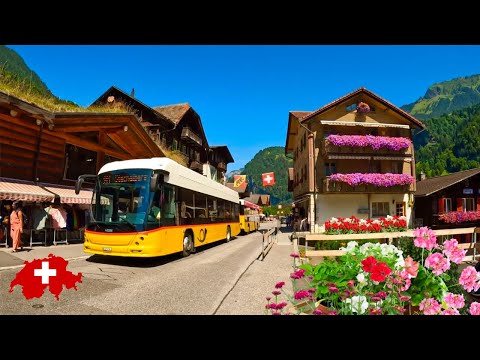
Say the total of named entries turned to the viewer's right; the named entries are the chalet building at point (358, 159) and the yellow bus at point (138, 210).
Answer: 0

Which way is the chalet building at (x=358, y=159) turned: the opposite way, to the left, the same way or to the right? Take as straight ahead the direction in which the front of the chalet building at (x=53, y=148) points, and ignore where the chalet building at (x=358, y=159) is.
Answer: to the right

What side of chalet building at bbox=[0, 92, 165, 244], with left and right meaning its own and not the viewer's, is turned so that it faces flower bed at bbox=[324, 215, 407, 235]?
front

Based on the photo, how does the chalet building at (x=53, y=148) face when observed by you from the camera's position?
facing the viewer and to the right of the viewer

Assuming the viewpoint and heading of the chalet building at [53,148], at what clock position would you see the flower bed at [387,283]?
The flower bed is roughly at 1 o'clock from the chalet building.

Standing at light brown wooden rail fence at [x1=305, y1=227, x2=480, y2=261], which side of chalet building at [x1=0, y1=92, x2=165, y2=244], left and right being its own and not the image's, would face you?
front

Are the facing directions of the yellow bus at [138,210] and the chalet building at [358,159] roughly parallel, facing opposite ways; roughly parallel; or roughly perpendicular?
roughly parallel

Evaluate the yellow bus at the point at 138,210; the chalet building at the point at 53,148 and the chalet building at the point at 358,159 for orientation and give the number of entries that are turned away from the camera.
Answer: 0

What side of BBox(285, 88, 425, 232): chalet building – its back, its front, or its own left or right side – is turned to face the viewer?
front

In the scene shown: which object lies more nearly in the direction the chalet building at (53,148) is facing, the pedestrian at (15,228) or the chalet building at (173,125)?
the pedestrian

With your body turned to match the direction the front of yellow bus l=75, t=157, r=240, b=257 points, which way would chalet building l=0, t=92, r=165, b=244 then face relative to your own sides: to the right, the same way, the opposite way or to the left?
to the left

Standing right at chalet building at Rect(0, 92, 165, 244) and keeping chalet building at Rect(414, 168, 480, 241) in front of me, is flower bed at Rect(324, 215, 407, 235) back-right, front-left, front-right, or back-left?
front-right

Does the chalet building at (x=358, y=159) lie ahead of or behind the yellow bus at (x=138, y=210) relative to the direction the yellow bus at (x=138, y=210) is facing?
behind

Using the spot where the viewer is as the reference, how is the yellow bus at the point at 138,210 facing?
facing the viewer and to the left of the viewer

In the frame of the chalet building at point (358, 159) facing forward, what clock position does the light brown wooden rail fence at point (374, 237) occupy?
The light brown wooden rail fence is roughly at 12 o'clock from the chalet building.

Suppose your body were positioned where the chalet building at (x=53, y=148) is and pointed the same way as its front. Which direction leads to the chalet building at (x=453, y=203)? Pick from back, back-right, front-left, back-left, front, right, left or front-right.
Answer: front-left

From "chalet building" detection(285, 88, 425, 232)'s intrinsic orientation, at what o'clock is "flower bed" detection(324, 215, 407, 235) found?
The flower bed is roughly at 12 o'clock from the chalet building.

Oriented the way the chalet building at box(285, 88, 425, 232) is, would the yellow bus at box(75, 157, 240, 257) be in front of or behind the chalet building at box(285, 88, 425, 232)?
in front
